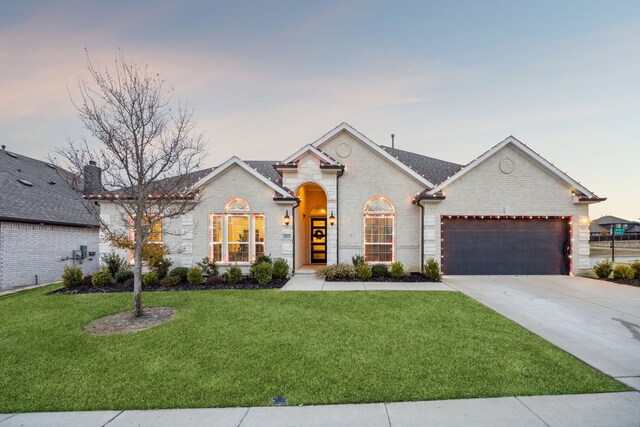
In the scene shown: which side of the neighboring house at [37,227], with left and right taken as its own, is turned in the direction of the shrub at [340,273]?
left

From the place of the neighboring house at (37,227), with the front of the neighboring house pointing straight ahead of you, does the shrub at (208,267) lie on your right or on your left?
on your left

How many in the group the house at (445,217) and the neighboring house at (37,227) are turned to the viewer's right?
0

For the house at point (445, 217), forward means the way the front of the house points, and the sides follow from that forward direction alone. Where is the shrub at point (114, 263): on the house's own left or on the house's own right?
on the house's own right

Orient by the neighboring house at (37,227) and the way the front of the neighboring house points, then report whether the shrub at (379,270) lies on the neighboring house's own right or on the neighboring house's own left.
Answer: on the neighboring house's own left

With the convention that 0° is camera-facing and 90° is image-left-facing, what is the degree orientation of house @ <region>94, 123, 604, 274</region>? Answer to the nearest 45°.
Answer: approximately 0°

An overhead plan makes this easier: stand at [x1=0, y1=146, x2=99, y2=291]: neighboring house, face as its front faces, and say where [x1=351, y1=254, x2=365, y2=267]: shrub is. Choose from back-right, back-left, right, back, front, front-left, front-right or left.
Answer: left

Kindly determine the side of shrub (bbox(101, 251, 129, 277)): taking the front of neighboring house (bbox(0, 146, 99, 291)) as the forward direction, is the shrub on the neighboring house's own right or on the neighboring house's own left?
on the neighboring house's own left

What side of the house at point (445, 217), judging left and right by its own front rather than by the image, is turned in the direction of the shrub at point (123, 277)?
right

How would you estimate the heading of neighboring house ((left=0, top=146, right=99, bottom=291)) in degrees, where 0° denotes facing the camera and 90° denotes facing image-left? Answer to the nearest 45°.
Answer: approximately 45°

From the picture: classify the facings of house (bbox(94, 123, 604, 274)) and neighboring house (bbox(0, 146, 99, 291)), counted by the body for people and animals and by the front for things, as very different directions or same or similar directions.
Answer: same or similar directions
